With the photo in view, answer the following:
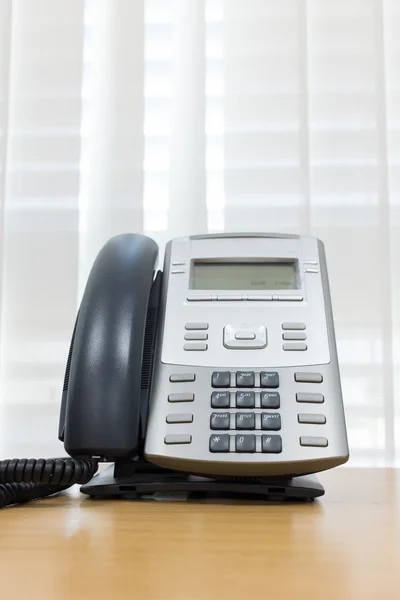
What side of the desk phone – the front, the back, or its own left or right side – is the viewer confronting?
front
